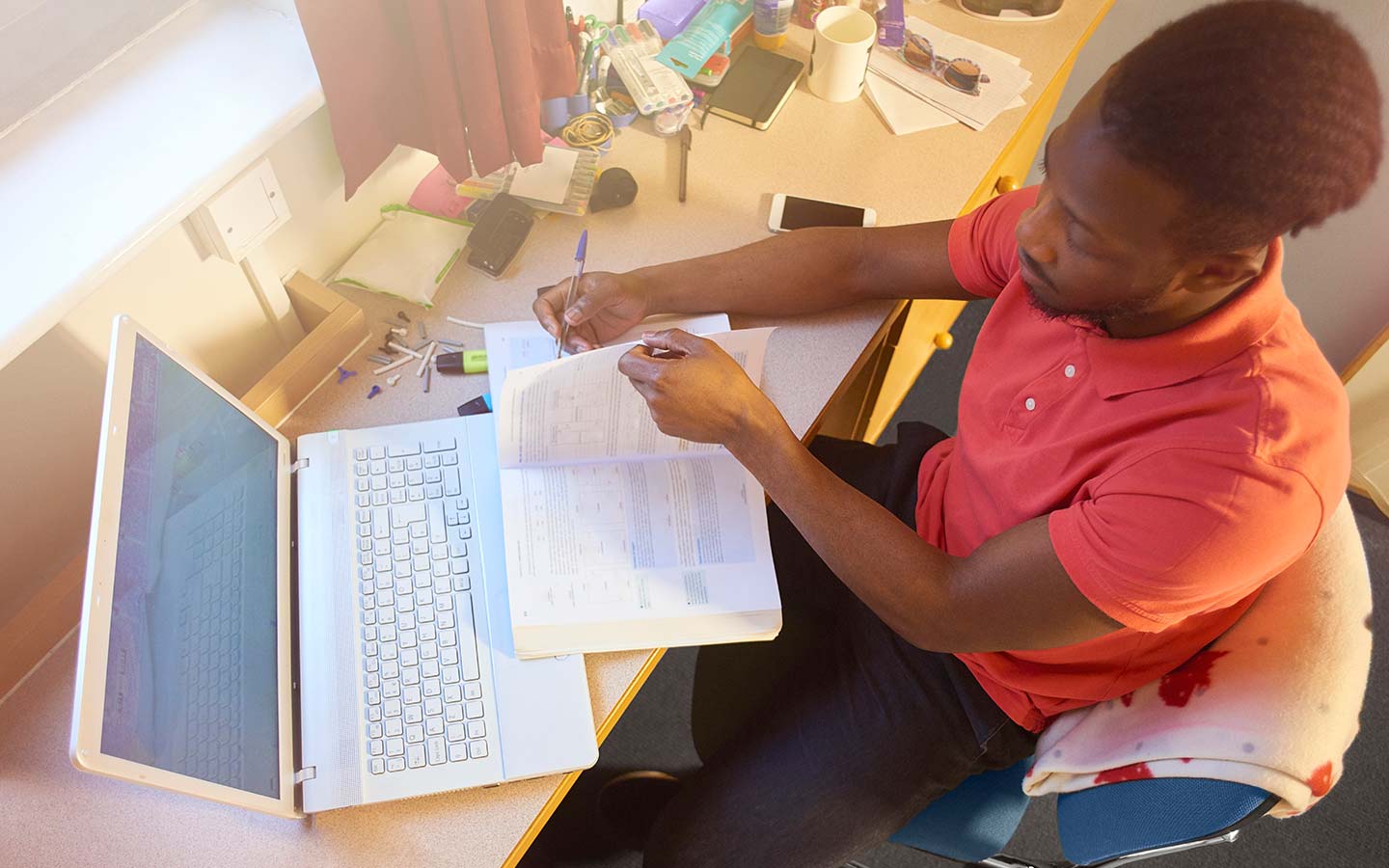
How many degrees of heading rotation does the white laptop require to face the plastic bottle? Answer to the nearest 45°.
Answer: approximately 45° to its left

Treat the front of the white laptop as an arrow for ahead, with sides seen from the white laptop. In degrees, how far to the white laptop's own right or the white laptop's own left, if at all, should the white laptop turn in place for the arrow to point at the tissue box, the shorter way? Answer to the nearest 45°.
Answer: approximately 45° to the white laptop's own left

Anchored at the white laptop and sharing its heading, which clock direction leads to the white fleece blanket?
The white fleece blanket is roughly at 1 o'clock from the white laptop.

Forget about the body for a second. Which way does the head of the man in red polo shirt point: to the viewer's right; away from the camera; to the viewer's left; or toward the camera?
to the viewer's left

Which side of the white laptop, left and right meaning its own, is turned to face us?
right

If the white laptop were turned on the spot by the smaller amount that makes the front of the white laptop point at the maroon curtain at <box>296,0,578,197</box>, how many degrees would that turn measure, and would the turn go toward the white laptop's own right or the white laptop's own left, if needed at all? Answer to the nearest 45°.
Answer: approximately 45° to the white laptop's own left

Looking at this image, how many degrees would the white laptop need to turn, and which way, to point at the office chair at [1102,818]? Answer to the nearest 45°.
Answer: approximately 45° to its right
